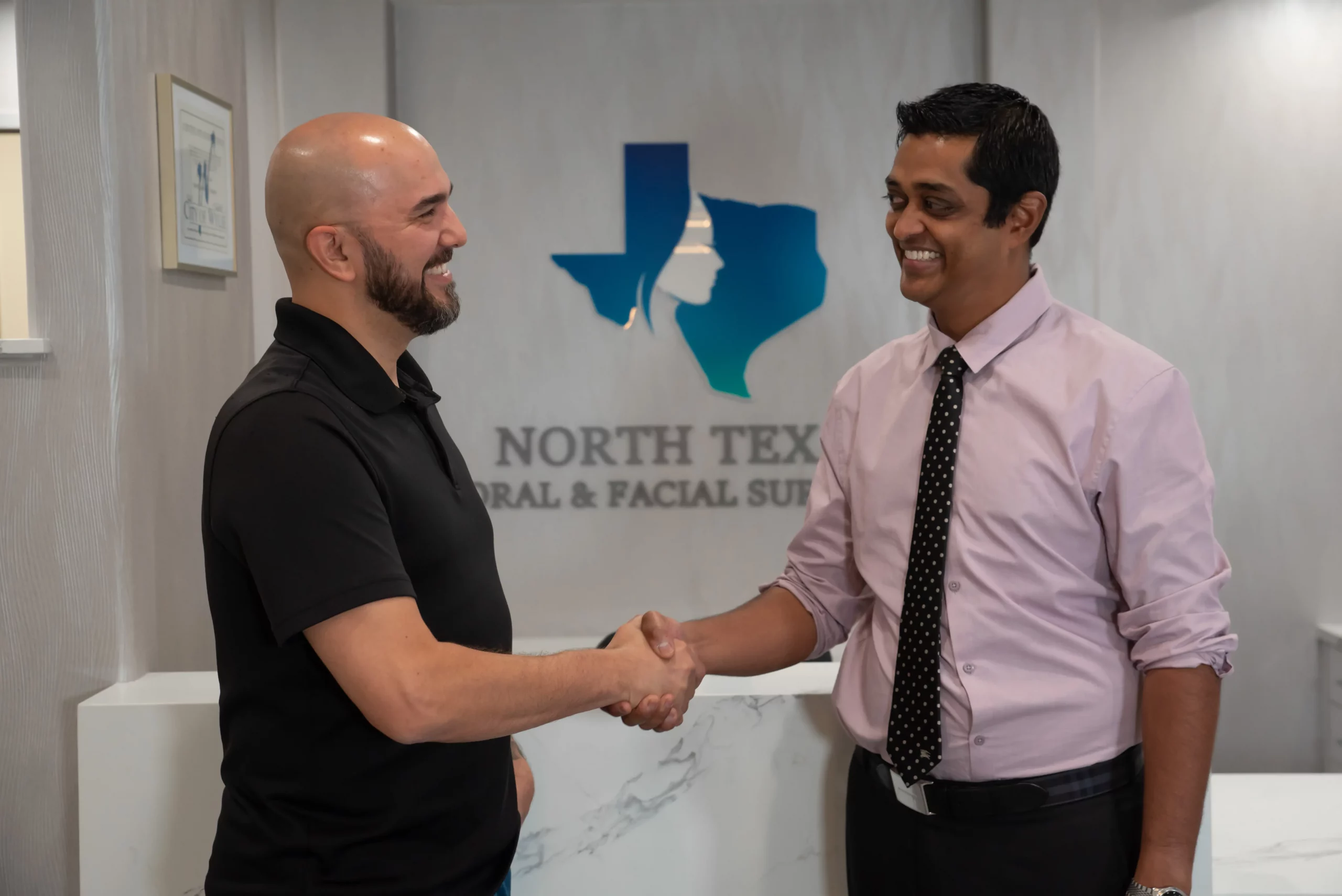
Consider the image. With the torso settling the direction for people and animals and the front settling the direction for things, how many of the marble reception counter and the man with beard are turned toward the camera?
1

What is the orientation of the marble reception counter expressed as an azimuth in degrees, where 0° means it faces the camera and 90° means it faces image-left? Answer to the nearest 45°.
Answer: approximately 0°

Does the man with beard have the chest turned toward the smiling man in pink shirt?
yes

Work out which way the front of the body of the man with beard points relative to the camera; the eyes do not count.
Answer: to the viewer's right

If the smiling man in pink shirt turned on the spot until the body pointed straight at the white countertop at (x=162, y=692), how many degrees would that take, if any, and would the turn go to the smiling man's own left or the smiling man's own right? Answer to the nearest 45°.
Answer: approximately 45° to the smiling man's own right

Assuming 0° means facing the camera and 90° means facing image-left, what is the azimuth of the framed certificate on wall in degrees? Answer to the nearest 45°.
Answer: approximately 315°

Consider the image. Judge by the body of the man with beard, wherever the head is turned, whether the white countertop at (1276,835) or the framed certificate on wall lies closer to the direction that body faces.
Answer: the white countertop

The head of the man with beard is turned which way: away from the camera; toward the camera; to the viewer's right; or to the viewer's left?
to the viewer's right
